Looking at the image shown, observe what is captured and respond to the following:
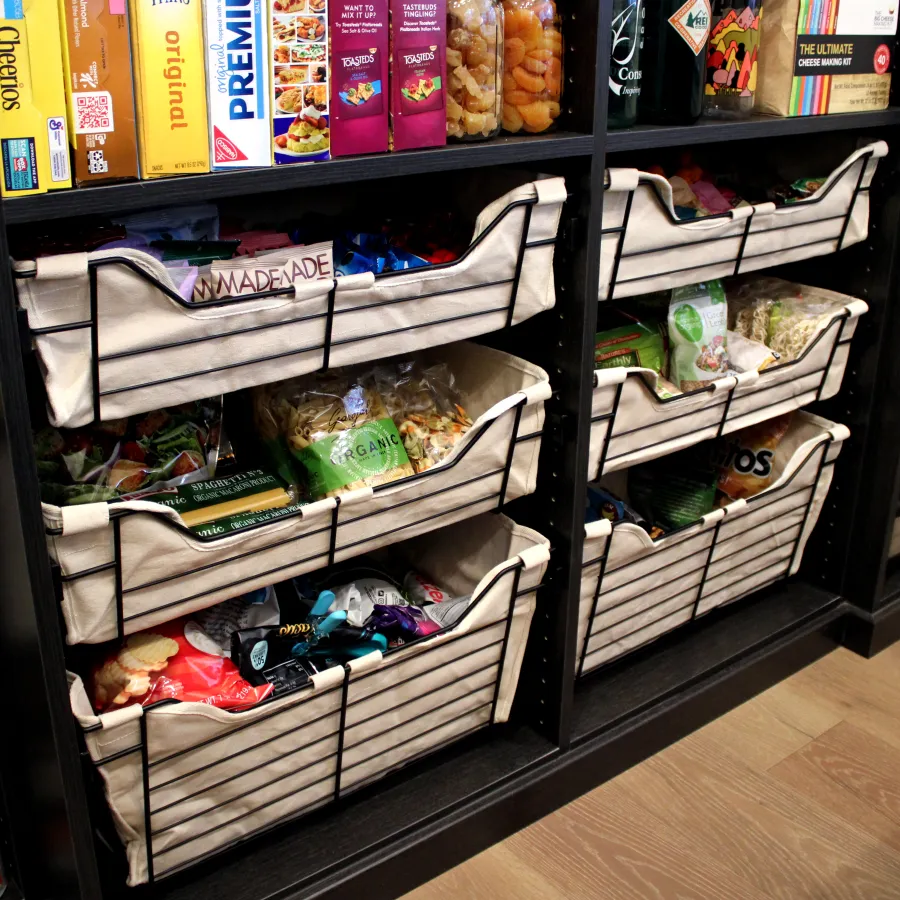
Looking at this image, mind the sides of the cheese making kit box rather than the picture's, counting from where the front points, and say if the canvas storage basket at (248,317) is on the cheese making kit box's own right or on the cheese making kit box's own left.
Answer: on the cheese making kit box's own right

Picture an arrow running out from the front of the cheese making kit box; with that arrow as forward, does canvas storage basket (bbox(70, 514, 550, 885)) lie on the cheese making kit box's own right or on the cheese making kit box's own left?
on the cheese making kit box's own right
